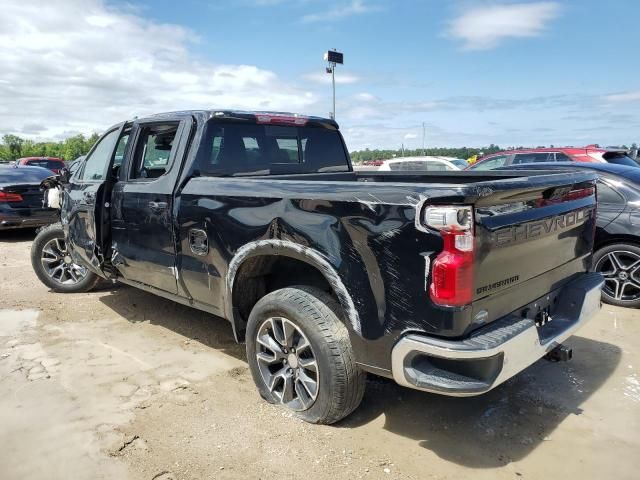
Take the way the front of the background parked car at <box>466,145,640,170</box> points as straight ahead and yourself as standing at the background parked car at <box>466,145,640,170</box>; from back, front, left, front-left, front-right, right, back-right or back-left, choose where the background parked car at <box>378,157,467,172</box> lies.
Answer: front

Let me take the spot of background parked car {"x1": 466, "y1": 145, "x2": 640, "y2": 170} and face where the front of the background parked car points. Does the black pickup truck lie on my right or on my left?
on my left

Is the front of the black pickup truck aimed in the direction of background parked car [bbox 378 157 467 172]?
no

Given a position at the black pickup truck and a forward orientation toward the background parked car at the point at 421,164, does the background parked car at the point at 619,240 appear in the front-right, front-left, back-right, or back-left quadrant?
front-right

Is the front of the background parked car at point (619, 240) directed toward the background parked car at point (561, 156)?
no

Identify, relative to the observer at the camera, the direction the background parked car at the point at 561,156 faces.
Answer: facing away from the viewer and to the left of the viewer

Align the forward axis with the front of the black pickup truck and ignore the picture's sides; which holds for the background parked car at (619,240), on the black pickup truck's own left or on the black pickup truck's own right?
on the black pickup truck's own right

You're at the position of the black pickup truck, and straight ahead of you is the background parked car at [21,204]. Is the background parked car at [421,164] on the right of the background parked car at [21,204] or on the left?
right

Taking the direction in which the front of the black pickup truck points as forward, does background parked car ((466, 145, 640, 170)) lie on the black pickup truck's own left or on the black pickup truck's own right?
on the black pickup truck's own right

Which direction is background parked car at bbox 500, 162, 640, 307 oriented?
to the viewer's left

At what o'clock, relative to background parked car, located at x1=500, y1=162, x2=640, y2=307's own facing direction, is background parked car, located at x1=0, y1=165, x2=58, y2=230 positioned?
background parked car, located at x1=0, y1=165, x2=58, y2=230 is roughly at 12 o'clock from background parked car, located at x1=500, y1=162, x2=640, y2=307.

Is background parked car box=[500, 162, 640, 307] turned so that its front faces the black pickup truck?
no

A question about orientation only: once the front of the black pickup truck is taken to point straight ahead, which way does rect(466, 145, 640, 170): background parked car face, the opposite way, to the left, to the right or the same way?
the same way

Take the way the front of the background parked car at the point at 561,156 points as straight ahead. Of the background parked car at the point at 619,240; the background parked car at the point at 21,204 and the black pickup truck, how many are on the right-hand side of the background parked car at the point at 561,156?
0

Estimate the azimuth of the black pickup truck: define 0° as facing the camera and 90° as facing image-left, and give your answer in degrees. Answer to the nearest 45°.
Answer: approximately 135°
